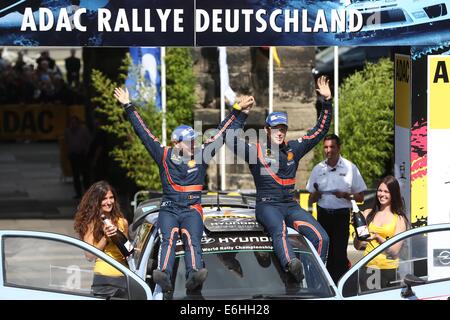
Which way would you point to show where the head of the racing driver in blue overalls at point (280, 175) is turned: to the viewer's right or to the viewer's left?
to the viewer's left

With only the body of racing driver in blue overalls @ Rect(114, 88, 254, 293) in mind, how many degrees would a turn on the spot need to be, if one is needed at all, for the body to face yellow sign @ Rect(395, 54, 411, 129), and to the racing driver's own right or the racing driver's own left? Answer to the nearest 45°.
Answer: approximately 135° to the racing driver's own left

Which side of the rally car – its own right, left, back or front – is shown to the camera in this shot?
front

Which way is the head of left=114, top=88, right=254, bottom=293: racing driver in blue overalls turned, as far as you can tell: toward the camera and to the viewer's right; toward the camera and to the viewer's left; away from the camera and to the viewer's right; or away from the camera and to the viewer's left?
toward the camera and to the viewer's right

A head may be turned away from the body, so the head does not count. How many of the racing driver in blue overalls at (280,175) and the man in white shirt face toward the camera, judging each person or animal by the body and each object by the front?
2

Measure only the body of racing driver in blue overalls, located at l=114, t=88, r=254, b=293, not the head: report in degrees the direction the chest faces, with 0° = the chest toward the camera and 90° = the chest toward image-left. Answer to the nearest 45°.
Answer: approximately 0°

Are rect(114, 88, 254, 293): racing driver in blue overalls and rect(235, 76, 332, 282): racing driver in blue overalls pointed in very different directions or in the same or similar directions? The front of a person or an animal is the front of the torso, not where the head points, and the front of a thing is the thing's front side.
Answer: same or similar directions

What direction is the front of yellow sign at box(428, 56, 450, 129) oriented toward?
toward the camera

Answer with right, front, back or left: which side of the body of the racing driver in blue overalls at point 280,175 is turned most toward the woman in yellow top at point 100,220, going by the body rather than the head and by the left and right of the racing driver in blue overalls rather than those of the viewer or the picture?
right

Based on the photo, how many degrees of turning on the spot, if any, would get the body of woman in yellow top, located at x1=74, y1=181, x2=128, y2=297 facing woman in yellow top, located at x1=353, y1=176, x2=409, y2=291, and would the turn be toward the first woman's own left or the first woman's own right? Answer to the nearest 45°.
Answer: approximately 45° to the first woman's own left

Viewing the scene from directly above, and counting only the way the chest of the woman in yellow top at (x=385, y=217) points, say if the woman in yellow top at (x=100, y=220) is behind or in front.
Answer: in front

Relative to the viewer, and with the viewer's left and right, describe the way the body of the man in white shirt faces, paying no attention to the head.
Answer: facing the viewer
